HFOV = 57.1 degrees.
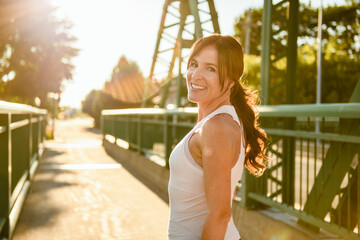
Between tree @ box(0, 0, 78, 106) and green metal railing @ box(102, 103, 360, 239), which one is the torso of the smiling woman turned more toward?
the tree

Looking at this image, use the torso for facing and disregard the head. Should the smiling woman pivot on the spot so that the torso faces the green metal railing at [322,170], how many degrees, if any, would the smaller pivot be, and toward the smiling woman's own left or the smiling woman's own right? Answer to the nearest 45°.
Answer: approximately 135° to the smiling woman's own right

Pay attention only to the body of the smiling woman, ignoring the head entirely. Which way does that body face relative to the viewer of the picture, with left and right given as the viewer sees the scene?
facing to the left of the viewer
